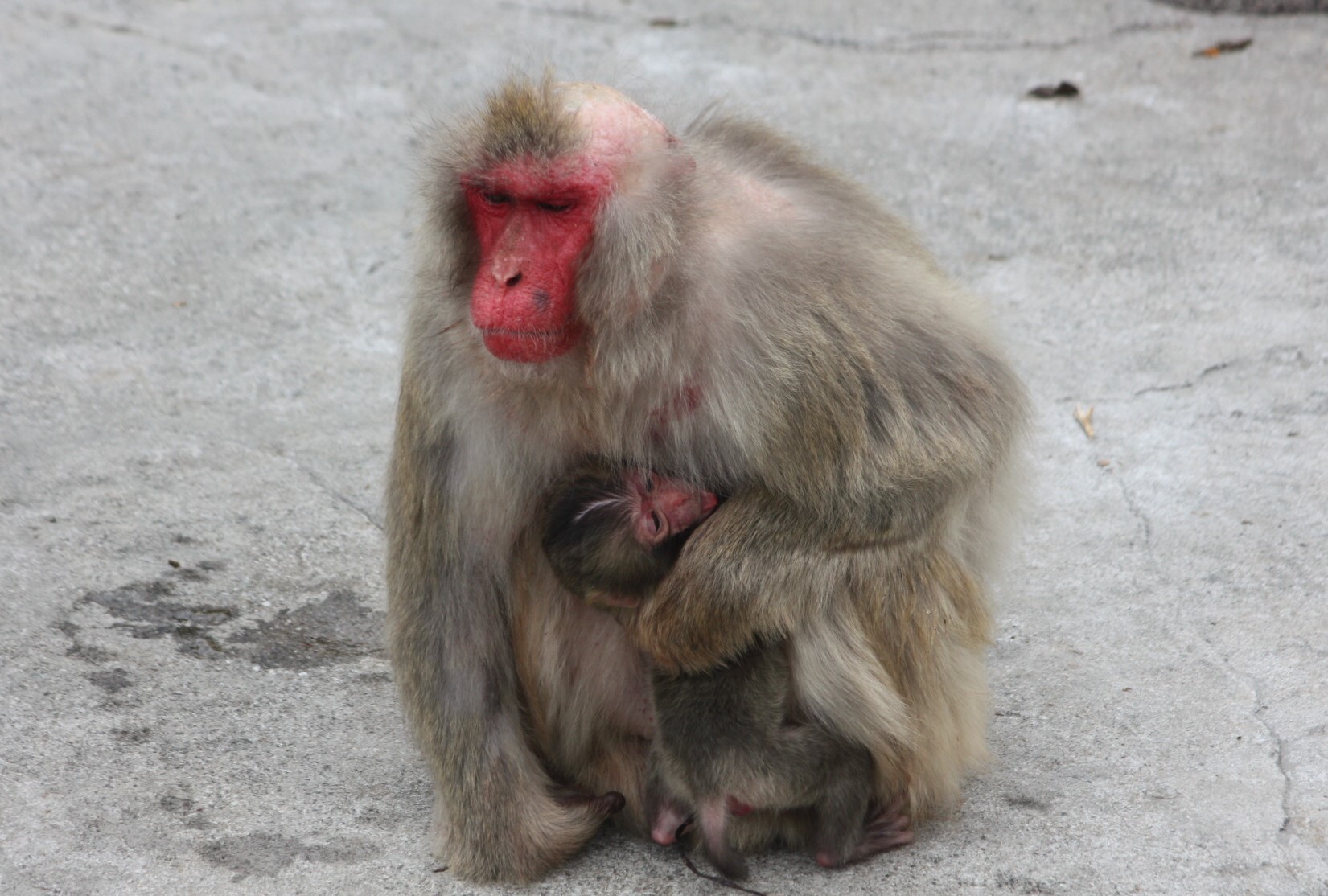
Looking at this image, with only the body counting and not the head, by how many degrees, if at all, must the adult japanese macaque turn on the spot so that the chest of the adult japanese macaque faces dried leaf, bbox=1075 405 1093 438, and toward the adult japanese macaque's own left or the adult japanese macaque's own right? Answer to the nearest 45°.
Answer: approximately 180°

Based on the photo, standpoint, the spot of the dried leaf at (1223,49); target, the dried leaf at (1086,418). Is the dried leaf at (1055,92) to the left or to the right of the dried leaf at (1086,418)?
right

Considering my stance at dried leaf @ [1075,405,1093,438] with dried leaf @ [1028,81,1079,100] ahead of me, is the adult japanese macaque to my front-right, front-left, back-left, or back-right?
back-left

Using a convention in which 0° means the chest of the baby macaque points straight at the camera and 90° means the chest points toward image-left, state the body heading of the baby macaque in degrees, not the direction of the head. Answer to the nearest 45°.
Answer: approximately 225°

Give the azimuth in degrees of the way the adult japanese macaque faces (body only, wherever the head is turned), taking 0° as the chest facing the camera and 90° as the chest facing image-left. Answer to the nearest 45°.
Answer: approximately 45°

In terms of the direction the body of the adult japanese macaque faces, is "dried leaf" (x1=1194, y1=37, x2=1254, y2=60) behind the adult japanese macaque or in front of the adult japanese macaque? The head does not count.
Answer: behind

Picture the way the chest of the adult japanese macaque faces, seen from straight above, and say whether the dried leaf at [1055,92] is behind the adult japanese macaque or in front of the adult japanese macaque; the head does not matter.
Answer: behind
